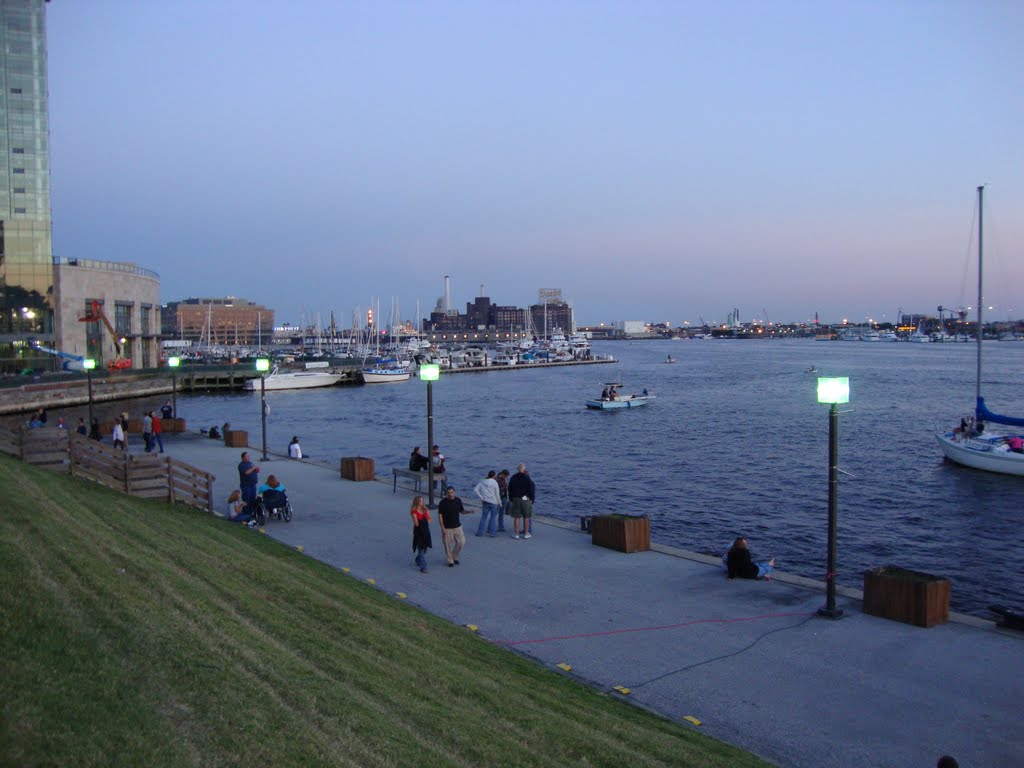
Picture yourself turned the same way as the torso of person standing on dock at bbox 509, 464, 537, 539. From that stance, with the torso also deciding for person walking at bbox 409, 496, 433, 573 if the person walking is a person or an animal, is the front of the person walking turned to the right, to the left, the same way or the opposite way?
the opposite way

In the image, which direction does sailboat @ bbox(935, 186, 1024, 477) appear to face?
to the viewer's left

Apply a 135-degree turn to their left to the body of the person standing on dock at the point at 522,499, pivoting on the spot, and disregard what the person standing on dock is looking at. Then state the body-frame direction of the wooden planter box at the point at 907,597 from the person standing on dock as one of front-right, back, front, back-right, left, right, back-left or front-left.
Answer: left

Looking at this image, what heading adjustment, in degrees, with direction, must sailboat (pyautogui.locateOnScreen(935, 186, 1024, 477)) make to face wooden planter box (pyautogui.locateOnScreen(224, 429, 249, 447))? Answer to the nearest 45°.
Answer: approximately 45° to its left

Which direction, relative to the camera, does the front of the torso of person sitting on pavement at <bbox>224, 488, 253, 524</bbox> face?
to the viewer's right

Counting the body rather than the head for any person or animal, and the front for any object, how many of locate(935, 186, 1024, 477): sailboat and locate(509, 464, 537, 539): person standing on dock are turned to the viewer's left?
1

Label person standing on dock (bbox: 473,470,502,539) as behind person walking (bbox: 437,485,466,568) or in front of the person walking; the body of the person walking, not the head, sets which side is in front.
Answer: behind

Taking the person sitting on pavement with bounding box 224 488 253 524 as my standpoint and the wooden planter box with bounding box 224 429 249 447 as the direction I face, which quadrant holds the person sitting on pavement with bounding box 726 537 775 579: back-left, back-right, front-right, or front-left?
back-right

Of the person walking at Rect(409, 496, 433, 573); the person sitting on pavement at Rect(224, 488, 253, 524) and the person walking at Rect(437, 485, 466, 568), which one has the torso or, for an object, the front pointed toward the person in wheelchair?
the person sitting on pavement

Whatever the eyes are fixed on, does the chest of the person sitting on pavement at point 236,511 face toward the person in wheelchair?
yes
